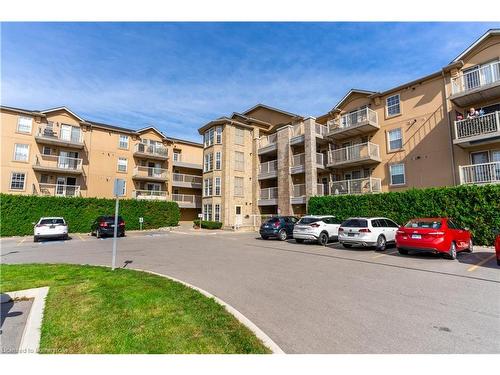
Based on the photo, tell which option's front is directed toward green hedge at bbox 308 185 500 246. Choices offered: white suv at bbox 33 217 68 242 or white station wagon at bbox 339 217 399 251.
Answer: white station wagon at bbox 339 217 399 251

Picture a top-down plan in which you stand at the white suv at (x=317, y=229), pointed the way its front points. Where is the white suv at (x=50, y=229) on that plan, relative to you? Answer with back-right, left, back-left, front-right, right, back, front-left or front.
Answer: back-left

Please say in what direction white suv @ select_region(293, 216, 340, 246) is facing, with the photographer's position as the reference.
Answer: facing away from the viewer and to the right of the viewer

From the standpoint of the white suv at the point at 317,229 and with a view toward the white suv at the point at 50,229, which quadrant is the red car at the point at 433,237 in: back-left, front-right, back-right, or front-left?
back-left

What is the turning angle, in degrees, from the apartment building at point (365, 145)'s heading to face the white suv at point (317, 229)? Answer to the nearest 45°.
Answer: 0° — it already faces it

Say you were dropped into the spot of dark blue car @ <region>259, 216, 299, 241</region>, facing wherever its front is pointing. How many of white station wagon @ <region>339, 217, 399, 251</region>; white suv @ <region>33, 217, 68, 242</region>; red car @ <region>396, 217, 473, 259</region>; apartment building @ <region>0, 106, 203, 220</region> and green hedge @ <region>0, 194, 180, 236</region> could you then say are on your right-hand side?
2

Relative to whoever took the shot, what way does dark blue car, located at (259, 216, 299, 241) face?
facing away from the viewer and to the right of the viewer

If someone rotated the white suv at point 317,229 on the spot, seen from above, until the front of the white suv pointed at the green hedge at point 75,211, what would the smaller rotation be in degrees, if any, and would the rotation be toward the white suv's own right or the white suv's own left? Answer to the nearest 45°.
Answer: approximately 135° to the white suv's own left

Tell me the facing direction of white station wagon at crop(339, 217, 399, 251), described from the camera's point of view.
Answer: facing away from the viewer and to the right of the viewer
